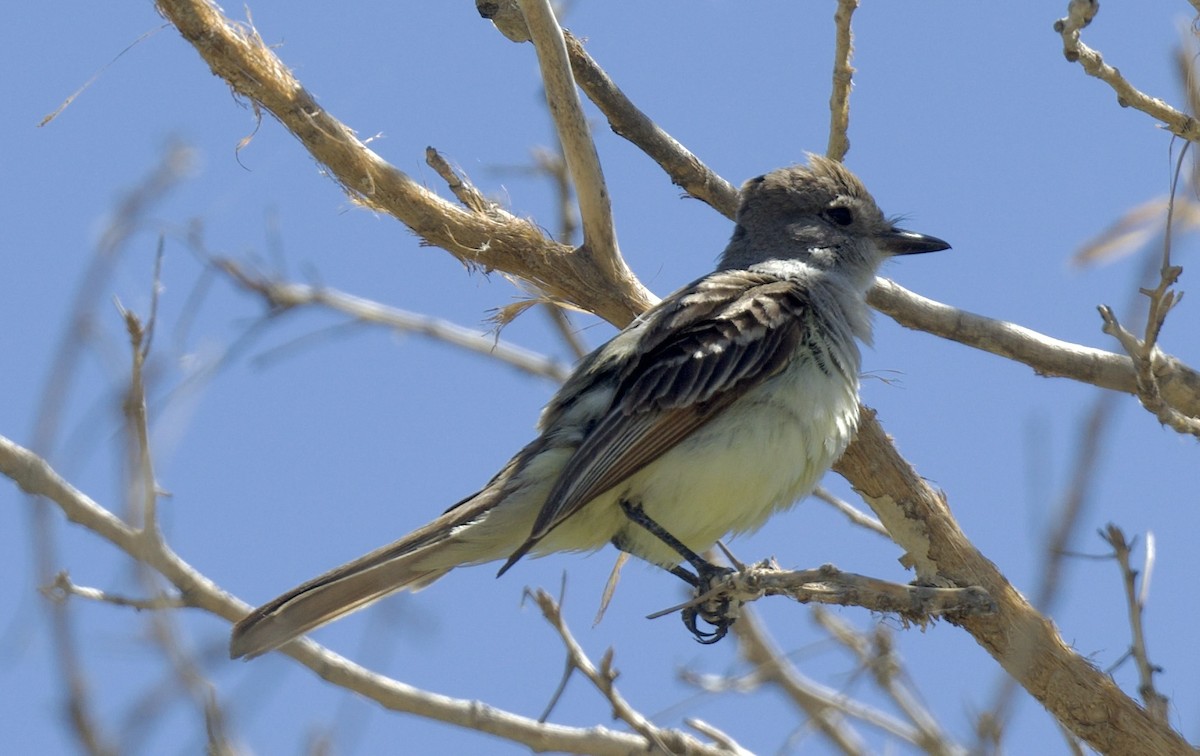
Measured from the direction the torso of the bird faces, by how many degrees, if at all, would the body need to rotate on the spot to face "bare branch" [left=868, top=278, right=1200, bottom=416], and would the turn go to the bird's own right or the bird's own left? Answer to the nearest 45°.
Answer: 0° — it already faces it

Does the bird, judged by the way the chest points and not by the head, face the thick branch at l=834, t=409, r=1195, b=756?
yes

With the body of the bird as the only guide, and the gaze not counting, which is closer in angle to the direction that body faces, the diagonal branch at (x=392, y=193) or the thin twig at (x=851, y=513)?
the thin twig

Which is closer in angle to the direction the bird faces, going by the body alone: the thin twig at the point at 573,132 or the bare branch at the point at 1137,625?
the bare branch

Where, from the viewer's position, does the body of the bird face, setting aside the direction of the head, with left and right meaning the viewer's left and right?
facing to the right of the viewer

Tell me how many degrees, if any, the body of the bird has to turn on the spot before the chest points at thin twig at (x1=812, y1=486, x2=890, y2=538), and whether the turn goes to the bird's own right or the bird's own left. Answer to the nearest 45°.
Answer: approximately 45° to the bird's own left
